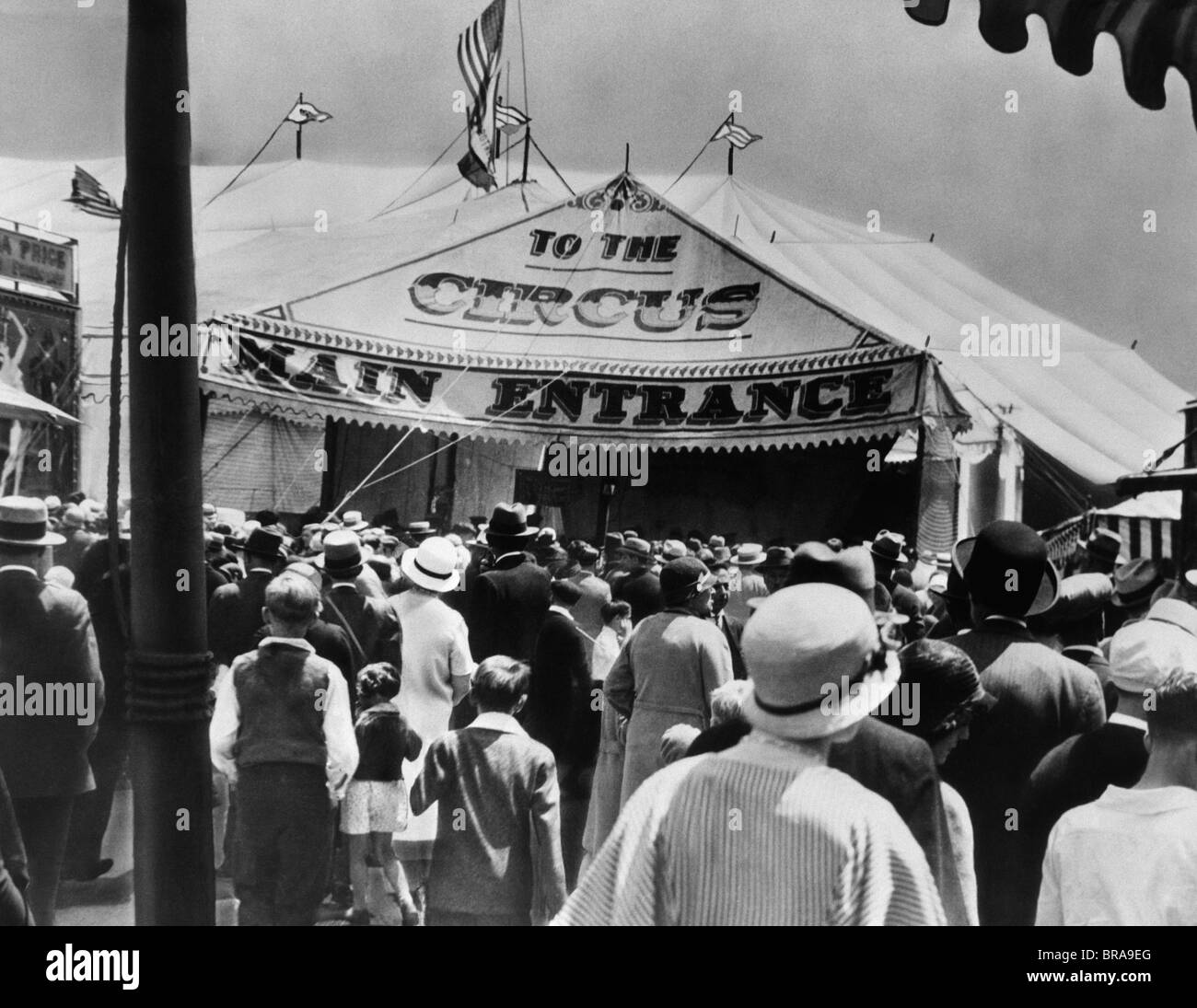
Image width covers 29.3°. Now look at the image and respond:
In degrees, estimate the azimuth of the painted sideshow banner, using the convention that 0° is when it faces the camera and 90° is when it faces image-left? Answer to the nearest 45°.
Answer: approximately 315°

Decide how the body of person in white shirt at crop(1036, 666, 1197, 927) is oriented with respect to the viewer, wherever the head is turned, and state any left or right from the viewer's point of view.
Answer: facing away from the viewer

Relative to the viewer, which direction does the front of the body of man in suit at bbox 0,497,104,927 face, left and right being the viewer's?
facing away from the viewer

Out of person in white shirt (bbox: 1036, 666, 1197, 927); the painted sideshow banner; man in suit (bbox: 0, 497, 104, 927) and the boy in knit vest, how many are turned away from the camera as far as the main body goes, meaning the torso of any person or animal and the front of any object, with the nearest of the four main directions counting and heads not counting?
3

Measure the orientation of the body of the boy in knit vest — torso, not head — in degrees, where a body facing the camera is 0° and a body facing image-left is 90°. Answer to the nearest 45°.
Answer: approximately 180°
